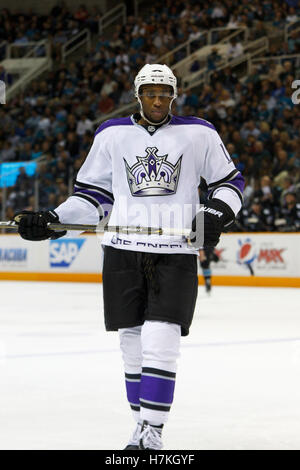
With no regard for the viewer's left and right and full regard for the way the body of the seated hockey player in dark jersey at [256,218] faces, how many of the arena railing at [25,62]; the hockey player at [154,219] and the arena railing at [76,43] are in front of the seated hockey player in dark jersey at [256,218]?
1

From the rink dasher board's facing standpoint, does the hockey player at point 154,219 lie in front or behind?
in front

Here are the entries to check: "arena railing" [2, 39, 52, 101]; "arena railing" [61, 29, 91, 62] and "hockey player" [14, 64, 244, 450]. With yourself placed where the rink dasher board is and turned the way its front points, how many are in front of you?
1

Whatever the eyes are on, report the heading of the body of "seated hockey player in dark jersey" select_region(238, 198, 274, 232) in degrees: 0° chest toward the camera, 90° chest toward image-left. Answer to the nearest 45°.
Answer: approximately 0°

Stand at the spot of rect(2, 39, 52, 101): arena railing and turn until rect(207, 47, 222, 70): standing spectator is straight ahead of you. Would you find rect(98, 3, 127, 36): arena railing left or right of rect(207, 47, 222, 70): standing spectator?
left

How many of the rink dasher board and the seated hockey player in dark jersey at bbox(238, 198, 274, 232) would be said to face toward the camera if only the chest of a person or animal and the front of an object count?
2
